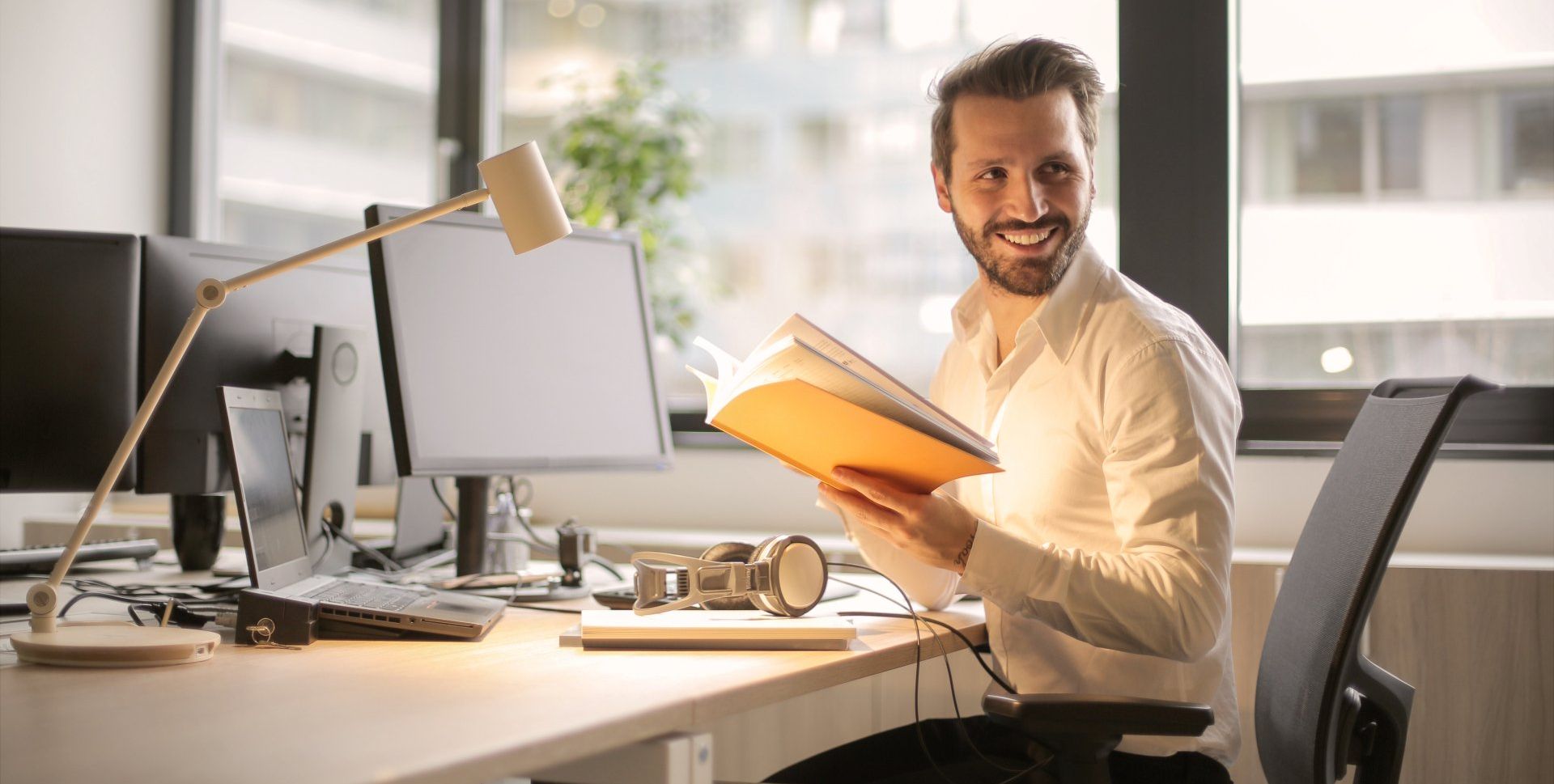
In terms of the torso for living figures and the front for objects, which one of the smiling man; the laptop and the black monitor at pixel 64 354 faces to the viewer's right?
the laptop

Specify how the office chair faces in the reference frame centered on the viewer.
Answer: facing to the left of the viewer

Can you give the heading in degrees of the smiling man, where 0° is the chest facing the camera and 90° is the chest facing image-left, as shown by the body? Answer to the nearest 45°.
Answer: approximately 45°

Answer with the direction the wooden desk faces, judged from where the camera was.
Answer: facing the viewer and to the right of the viewer

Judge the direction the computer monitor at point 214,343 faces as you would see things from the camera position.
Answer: facing away from the viewer and to the left of the viewer

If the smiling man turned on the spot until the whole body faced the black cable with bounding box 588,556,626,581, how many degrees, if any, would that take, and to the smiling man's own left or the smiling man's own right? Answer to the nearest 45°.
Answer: approximately 90° to the smiling man's own right

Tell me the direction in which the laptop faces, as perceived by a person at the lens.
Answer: facing to the right of the viewer

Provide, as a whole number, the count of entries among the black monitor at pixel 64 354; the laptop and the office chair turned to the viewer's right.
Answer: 1

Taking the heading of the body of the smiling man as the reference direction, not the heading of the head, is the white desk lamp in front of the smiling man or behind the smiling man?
in front
